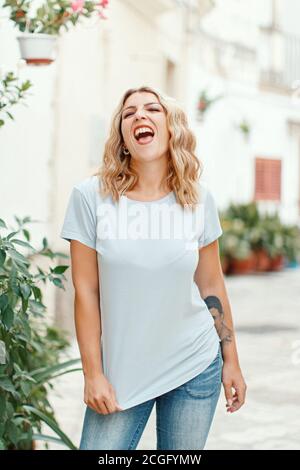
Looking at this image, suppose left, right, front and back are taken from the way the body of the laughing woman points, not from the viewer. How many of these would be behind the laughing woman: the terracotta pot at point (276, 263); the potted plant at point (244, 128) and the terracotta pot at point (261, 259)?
3

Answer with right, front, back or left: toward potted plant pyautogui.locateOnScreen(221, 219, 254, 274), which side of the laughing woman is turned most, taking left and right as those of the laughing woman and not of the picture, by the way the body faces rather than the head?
back

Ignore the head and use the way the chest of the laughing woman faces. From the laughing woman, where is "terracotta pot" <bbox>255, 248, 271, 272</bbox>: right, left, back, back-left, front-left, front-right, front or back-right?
back

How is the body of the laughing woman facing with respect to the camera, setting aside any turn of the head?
toward the camera

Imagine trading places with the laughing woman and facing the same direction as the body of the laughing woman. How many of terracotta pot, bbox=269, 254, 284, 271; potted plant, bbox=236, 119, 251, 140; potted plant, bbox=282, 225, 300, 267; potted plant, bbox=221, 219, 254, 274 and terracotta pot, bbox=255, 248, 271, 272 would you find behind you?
5

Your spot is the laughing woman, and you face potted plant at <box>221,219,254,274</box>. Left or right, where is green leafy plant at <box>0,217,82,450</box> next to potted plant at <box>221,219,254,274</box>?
left

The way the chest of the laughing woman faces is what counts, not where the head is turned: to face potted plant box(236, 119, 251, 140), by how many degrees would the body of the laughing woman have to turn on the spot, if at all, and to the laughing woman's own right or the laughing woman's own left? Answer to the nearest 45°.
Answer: approximately 180°

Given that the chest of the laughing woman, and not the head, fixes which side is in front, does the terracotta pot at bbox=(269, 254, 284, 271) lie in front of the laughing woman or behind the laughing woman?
behind

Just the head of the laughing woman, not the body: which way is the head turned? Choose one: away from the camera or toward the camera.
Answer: toward the camera
